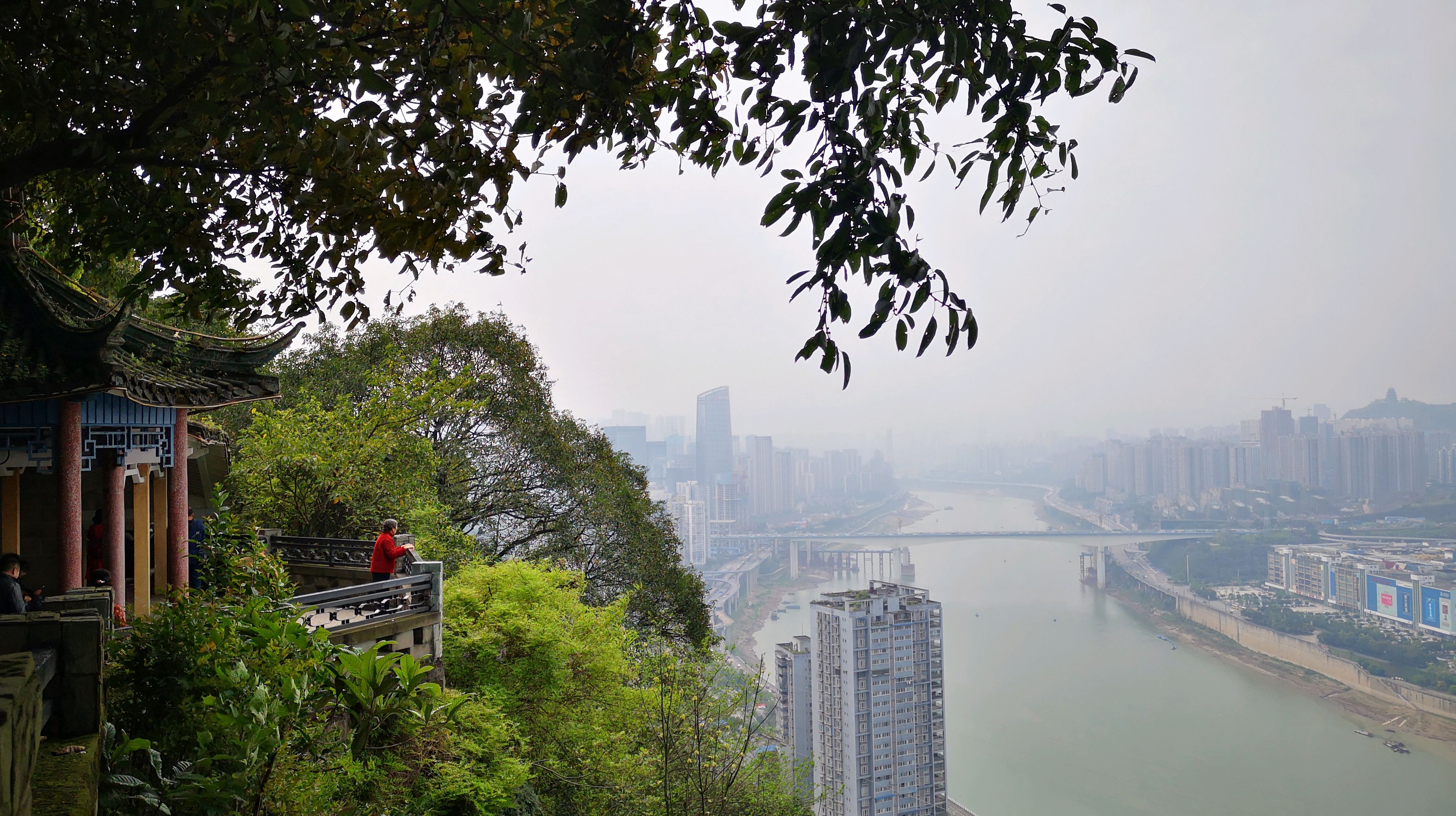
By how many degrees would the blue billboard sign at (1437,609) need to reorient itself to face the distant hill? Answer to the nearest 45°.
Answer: approximately 135° to its right

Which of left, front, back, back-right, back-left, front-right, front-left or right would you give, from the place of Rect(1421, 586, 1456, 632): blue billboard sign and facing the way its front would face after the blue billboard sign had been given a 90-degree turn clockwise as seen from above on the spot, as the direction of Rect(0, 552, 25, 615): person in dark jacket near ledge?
back-left

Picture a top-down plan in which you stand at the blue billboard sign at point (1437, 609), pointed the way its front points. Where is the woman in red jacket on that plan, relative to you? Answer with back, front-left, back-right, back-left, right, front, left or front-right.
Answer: front-left

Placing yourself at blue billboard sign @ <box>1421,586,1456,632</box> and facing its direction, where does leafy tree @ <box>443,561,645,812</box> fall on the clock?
The leafy tree is roughly at 11 o'clock from the blue billboard sign.

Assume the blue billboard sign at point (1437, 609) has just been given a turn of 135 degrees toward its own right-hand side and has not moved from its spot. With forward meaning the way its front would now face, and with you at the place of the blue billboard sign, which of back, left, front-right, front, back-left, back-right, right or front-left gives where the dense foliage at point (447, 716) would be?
back

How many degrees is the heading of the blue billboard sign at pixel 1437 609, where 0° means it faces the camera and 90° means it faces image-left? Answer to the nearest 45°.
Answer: approximately 45°

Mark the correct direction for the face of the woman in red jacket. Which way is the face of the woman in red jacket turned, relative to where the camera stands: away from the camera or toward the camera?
away from the camera

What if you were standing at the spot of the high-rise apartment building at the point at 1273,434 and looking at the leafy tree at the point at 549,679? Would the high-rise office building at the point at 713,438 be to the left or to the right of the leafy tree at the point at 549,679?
right

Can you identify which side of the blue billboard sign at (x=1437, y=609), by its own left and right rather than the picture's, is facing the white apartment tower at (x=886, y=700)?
front

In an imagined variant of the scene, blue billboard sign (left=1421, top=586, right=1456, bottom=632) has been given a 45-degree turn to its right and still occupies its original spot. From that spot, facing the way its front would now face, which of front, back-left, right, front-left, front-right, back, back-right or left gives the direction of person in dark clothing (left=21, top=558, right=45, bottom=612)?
left
